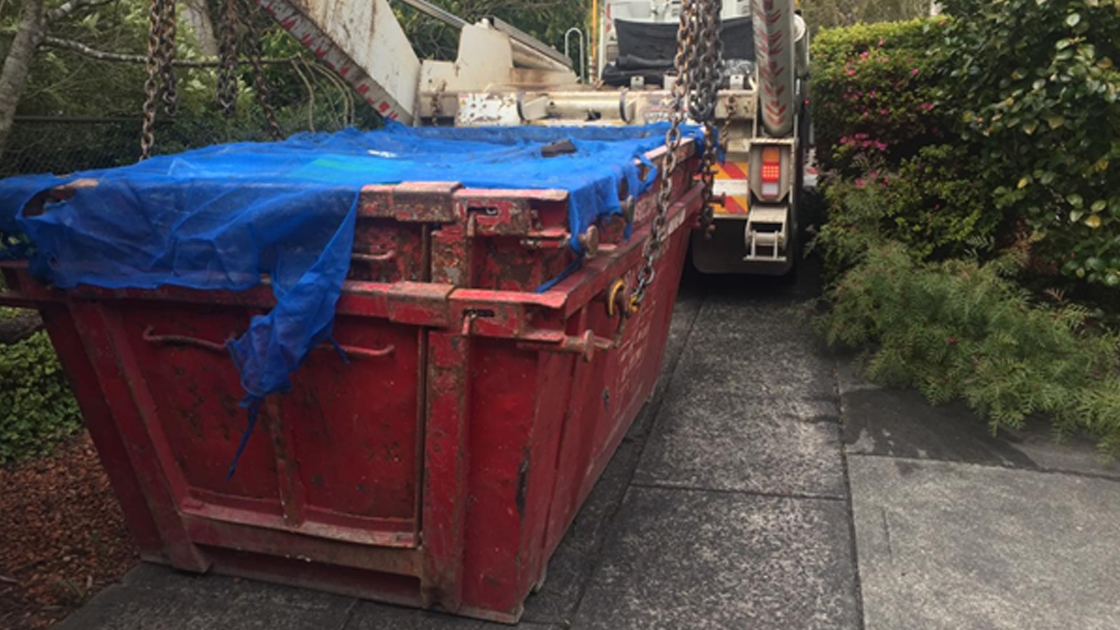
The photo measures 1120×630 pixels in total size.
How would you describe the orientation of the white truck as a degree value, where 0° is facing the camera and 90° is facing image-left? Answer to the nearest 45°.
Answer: approximately 180°

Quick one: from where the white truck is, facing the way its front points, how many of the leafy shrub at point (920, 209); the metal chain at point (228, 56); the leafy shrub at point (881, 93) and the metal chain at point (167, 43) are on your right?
2

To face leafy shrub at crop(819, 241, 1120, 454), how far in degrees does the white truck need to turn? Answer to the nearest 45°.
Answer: approximately 135° to its right

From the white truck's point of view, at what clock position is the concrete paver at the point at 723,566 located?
The concrete paver is roughly at 6 o'clock from the white truck.

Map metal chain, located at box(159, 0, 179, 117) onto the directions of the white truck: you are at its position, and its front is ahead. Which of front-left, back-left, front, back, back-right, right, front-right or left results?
back-left

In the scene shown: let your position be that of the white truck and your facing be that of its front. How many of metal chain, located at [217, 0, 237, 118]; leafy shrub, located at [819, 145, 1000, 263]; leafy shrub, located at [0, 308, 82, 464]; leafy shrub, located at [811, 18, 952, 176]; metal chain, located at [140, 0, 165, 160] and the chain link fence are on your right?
2

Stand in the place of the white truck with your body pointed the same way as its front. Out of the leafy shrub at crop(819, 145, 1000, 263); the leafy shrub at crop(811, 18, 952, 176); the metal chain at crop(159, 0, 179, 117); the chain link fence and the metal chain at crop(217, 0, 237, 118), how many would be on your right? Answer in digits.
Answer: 2

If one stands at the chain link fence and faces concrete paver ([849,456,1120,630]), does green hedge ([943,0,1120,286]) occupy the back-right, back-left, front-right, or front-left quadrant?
front-left

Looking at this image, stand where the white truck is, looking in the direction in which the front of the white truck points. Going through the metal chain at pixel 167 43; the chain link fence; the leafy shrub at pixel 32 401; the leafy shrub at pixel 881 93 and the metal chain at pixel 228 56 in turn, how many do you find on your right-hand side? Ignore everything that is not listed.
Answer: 1

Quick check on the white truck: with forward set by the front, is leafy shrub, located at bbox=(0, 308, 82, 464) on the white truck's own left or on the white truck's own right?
on the white truck's own left

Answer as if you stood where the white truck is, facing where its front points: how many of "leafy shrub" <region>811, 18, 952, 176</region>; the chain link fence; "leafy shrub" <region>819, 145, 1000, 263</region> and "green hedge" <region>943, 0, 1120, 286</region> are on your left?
1

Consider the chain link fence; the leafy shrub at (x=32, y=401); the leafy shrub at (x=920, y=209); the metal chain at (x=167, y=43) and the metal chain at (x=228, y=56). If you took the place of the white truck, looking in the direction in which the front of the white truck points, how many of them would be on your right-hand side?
1

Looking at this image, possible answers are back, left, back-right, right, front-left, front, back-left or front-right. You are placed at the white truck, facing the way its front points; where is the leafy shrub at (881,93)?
right

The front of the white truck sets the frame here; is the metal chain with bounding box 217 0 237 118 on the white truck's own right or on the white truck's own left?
on the white truck's own left

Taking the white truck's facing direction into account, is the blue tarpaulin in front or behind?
behind

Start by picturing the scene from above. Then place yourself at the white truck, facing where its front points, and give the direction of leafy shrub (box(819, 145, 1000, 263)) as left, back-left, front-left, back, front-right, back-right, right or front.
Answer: right
